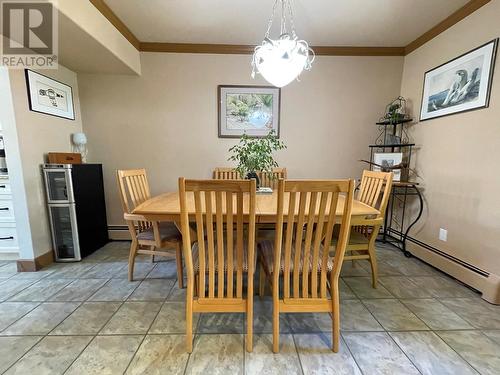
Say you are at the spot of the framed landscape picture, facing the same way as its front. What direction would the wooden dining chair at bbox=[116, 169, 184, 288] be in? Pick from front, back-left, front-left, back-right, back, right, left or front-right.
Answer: front-right

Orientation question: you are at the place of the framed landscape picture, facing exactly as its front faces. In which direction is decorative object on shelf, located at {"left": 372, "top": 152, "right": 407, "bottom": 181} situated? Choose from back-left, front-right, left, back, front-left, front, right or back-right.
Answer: left

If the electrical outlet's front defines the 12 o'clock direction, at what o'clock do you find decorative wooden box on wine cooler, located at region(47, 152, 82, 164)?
The decorative wooden box on wine cooler is roughly at 12 o'clock from the electrical outlet.

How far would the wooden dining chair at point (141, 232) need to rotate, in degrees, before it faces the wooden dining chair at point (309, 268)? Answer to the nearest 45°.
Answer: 0° — it already faces it

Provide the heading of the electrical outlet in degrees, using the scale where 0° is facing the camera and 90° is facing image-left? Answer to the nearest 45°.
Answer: approximately 45°

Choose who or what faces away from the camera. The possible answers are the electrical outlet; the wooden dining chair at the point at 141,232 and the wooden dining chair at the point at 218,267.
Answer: the wooden dining chair at the point at 218,267

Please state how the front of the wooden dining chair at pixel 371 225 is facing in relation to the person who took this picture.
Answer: facing the viewer and to the left of the viewer

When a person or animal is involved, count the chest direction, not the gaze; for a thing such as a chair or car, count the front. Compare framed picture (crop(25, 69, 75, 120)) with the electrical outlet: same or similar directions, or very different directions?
very different directions

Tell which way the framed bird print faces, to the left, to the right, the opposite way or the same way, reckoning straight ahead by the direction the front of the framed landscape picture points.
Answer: to the right

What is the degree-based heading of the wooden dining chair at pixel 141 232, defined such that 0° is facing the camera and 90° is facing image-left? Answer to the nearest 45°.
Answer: approximately 315°

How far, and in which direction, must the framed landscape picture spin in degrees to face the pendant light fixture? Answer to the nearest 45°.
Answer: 0° — it already faces it

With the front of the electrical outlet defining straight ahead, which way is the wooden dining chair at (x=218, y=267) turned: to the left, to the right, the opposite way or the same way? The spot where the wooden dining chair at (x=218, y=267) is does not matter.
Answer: to the right

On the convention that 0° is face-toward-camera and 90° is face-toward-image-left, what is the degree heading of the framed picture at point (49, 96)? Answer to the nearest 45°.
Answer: approximately 315°

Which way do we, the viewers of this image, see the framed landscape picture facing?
facing the viewer

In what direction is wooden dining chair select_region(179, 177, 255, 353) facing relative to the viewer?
away from the camera
